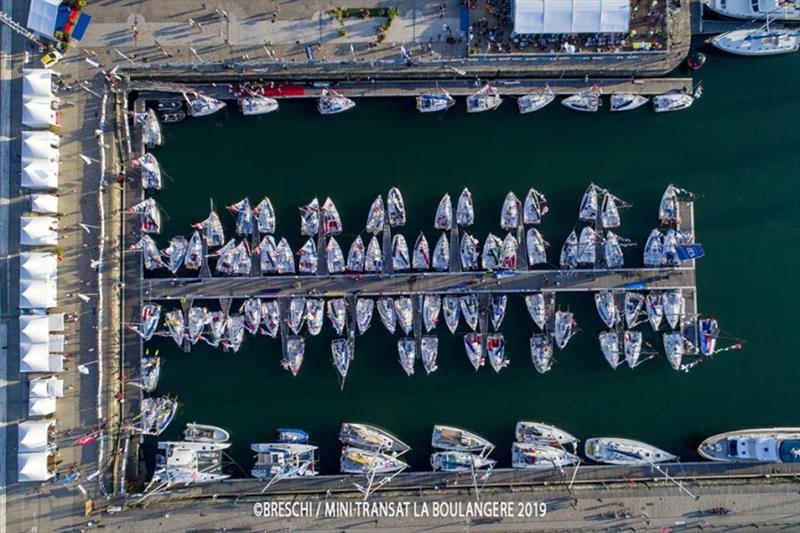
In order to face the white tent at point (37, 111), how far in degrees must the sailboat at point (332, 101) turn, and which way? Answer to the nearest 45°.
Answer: approximately 180°

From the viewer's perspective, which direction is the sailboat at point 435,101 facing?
to the viewer's right

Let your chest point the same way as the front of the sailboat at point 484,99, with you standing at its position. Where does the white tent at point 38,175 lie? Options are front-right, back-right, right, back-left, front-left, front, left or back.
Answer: back

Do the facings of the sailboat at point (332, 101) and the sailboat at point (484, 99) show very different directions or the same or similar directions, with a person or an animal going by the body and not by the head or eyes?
same or similar directions

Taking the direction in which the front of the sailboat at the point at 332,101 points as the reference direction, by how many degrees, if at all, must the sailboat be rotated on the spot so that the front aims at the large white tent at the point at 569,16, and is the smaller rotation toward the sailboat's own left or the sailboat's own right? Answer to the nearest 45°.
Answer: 0° — it already faces it

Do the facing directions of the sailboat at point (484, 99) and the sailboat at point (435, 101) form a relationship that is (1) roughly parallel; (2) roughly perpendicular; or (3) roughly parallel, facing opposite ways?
roughly parallel

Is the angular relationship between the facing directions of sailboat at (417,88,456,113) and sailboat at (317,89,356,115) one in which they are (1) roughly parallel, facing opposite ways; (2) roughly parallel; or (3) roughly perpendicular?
roughly parallel

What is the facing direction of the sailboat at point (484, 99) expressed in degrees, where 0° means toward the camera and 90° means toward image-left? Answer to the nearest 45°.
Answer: approximately 270°
